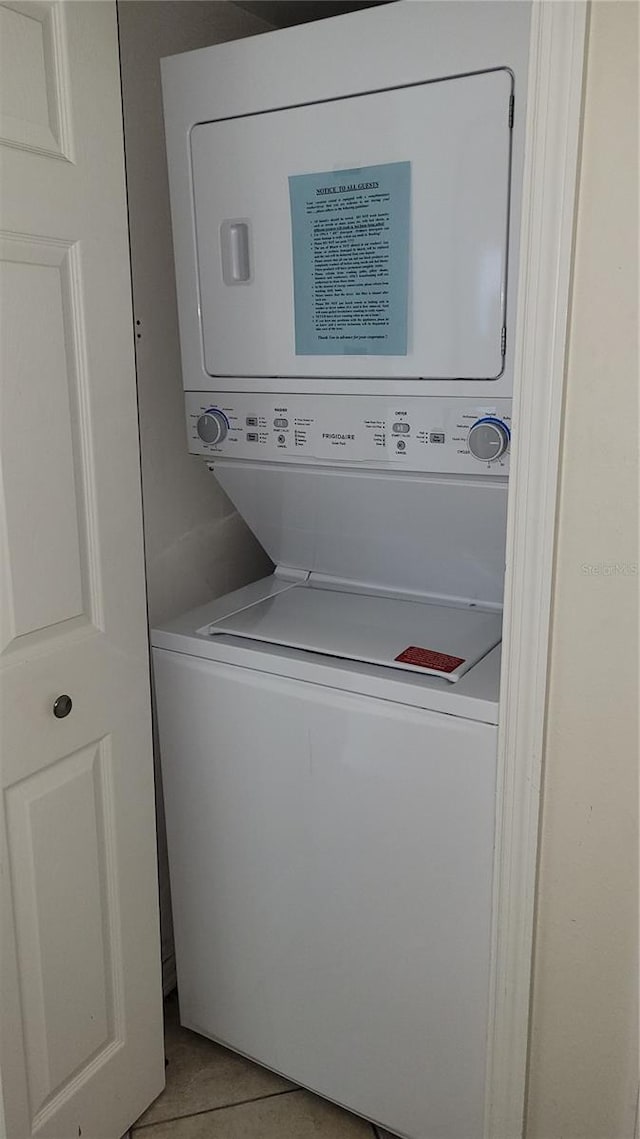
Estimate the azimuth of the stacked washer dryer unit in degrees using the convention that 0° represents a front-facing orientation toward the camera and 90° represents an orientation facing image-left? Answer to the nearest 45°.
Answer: approximately 45°
